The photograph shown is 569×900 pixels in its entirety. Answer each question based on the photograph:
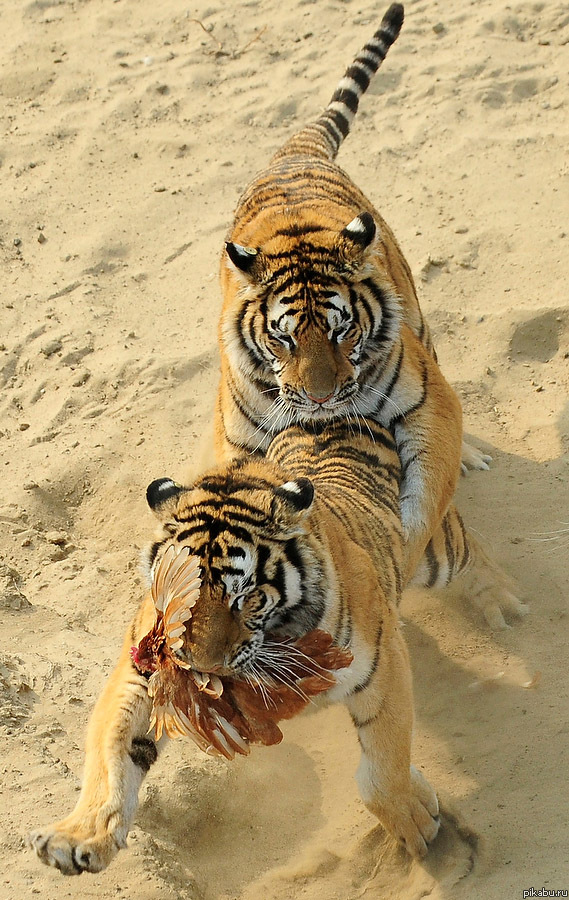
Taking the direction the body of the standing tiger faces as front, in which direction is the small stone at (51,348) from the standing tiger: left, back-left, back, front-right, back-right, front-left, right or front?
back-right

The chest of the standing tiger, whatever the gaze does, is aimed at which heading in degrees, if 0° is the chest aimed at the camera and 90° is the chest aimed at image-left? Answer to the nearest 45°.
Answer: approximately 0°

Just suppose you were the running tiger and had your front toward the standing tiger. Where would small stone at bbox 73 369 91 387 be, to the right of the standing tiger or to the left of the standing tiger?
left

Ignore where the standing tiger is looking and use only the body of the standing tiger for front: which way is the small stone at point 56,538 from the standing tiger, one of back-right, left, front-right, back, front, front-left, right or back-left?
right

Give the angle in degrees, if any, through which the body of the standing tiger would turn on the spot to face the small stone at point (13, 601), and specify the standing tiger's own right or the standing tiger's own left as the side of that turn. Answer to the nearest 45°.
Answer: approximately 90° to the standing tiger's own right

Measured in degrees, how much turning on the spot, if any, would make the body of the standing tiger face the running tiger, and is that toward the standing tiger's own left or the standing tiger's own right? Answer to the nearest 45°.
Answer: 0° — it already faces it

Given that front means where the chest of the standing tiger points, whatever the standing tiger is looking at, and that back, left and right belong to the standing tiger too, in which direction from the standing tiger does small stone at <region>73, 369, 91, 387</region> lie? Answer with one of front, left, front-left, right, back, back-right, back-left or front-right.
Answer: back-right
